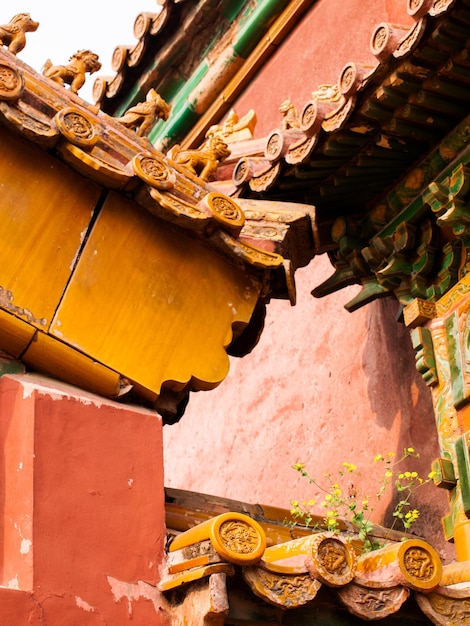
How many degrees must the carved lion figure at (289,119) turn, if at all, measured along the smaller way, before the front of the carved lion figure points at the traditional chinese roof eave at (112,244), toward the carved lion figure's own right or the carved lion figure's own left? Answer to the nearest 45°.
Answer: approximately 90° to the carved lion figure's own left

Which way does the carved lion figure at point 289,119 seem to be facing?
to the viewer's left
